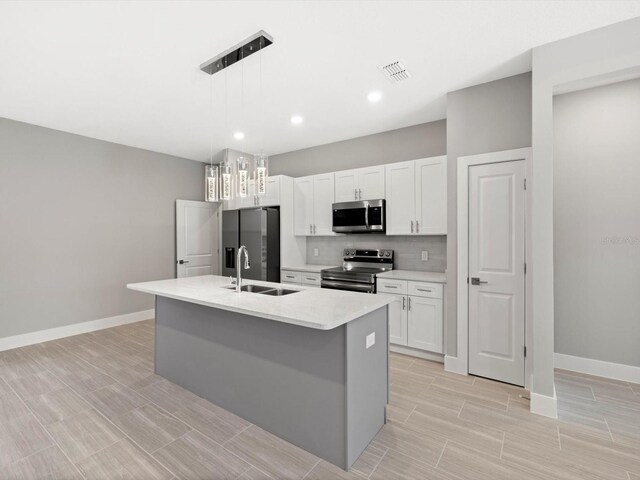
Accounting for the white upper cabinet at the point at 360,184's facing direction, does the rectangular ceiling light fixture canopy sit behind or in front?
in front

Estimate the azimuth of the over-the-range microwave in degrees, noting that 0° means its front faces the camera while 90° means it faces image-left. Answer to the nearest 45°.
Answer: approximately 45°

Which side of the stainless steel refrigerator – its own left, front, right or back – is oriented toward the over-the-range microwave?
left

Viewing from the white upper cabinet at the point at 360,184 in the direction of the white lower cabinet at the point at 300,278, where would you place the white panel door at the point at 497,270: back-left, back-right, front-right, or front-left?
back-left

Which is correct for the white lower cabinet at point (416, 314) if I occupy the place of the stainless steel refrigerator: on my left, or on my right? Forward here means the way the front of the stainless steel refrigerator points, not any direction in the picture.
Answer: on my left

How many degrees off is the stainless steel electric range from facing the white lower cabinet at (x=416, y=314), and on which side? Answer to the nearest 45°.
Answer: approximately 90° to its left

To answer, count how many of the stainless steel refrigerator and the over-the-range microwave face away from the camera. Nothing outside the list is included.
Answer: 0

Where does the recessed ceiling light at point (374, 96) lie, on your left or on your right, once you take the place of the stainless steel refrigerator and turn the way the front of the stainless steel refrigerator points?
on your left

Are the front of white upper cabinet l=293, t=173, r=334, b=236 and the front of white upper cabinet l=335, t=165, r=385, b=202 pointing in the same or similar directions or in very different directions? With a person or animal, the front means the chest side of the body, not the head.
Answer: same or similar directions

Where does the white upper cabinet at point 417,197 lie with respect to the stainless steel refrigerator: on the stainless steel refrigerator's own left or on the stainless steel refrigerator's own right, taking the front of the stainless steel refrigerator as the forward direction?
on the stainless steel refrigerator's own left

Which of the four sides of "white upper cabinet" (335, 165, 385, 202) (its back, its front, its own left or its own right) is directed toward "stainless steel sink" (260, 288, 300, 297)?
front

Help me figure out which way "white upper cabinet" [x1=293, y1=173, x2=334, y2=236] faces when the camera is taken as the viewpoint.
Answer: facing the viewer and to the left of the viewer

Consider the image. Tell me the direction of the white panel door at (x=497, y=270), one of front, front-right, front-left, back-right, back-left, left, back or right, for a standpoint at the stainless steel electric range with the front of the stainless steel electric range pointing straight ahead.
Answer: left
